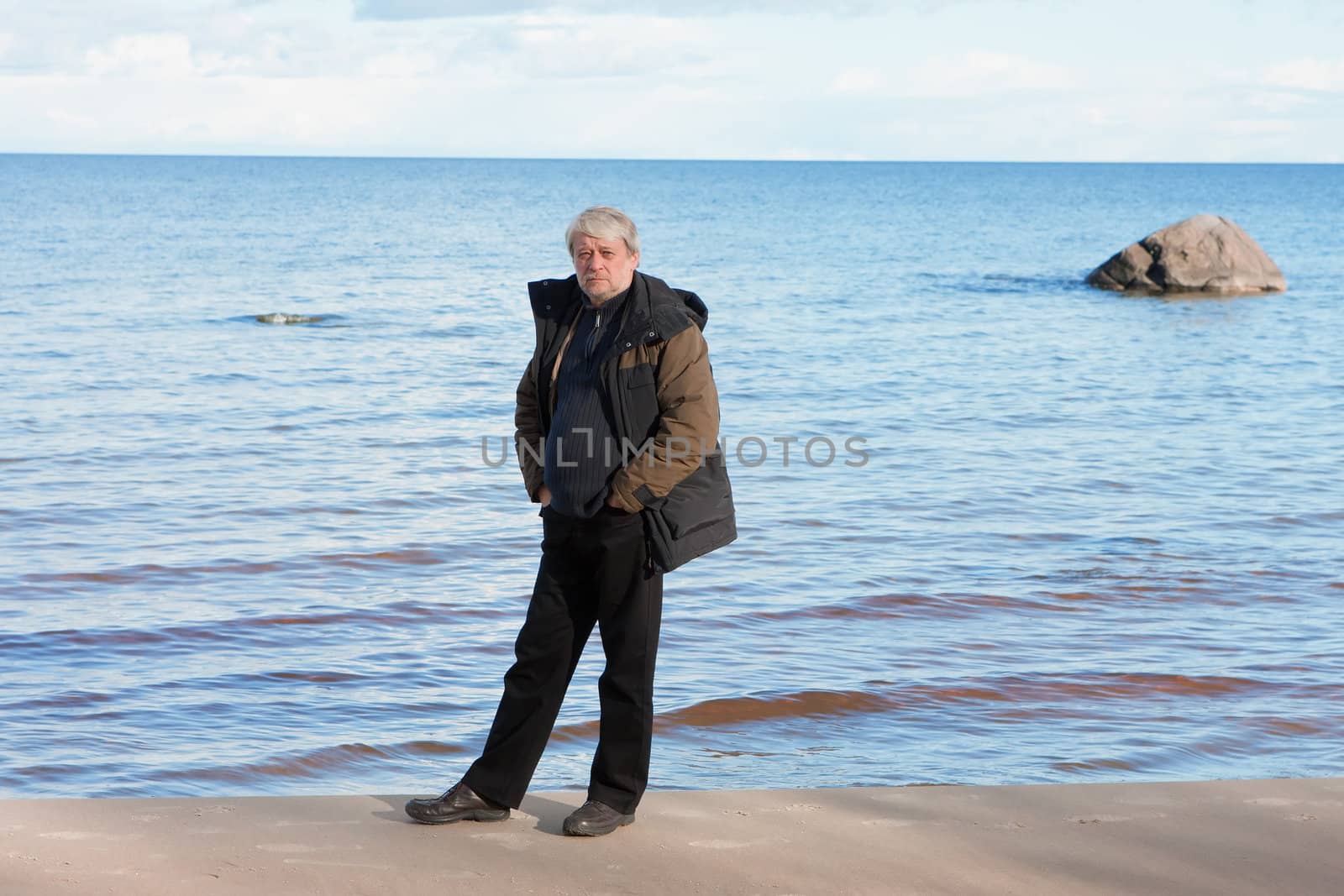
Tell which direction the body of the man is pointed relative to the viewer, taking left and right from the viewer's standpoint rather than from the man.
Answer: facing the viewer and to the left of the viewer

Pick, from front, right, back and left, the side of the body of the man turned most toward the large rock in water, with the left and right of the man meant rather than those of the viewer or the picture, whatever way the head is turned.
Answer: back

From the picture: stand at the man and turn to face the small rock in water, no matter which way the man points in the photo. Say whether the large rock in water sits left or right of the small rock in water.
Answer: right

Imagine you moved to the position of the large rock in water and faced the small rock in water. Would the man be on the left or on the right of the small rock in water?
left

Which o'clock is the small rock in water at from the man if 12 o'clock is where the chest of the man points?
The small rock in water is roughly at 4 o'clock from the man.
